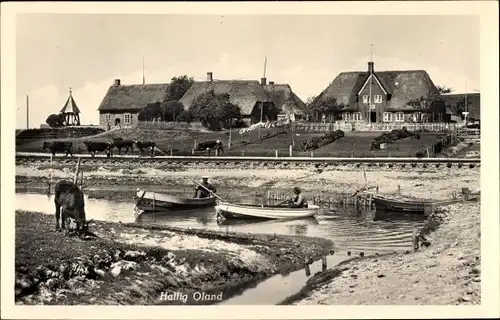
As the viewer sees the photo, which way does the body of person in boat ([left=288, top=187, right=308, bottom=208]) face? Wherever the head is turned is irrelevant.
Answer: to the viewer's left

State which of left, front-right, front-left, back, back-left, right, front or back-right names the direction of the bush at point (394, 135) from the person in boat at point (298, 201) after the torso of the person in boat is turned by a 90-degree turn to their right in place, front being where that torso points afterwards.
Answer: front

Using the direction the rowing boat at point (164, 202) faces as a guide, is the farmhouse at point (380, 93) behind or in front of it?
behind

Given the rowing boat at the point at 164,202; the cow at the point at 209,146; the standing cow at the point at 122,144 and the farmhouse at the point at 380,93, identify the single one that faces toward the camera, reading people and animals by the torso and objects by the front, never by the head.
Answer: the farmhouse

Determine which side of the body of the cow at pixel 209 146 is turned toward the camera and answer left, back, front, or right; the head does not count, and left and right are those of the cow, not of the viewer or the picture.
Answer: left
